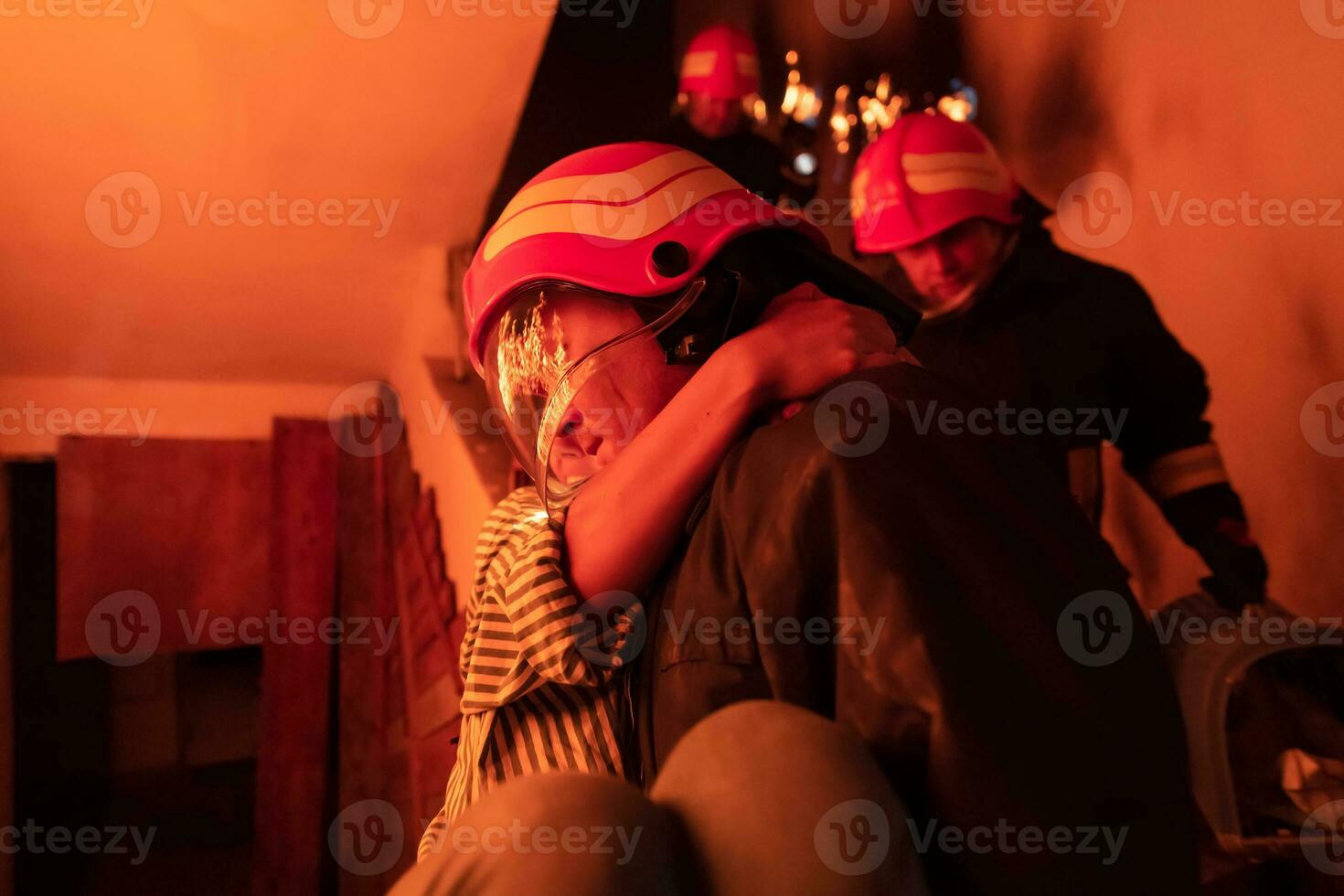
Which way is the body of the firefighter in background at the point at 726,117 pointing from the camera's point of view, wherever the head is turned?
toward the camera

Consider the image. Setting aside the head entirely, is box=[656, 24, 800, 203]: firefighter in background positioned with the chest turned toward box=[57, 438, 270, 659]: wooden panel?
no

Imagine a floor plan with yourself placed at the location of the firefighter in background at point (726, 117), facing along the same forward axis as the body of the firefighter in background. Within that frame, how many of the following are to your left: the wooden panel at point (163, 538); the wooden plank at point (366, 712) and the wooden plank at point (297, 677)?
0

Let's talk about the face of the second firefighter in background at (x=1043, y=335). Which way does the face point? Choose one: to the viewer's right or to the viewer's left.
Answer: to the viewer's left

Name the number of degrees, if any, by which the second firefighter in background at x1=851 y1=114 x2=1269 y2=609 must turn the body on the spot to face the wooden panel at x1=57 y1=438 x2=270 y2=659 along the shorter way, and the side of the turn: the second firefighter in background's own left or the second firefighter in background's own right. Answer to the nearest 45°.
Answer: approximately 45° to the second firefighter in background's own right

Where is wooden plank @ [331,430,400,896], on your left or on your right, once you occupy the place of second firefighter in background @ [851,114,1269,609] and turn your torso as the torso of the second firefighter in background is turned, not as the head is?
on your right

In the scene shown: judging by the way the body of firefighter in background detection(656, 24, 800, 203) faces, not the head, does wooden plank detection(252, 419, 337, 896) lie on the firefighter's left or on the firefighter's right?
on the firefighter's right

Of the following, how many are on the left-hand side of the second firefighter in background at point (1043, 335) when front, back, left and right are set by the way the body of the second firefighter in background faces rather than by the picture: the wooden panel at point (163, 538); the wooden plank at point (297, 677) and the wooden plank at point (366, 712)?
0

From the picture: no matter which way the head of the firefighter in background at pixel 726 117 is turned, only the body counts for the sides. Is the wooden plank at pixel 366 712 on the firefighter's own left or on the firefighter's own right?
on the firefighter's own right

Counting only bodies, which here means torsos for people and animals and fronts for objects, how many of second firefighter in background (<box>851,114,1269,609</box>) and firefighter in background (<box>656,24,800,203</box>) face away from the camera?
0

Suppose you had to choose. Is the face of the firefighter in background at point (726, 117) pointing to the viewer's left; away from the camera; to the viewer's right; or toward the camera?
toward the camera
